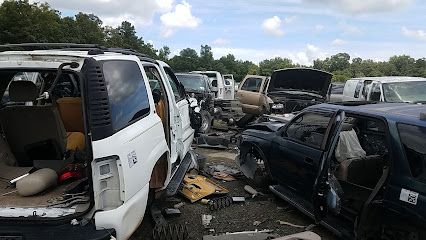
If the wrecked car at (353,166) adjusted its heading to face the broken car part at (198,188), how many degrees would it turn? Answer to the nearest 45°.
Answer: approximately 45° to its left

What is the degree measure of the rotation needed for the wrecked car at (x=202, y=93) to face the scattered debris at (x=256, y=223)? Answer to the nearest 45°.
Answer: approximately 45° to its left

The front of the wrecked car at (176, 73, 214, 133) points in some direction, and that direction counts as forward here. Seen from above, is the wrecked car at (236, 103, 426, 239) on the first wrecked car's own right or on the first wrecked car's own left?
on the first wrecked car's own left

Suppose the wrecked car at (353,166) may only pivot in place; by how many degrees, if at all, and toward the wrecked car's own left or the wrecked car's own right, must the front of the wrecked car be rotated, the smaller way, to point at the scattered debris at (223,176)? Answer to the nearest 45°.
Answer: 0° — it already faces it

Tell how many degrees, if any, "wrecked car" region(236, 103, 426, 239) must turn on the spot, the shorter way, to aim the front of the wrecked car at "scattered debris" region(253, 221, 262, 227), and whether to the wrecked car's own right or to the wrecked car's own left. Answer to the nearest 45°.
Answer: approximately 45° to the wrecked car's own left

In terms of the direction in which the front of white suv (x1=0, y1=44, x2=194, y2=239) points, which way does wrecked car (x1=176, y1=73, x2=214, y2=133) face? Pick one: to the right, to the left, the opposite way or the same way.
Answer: the opposite way

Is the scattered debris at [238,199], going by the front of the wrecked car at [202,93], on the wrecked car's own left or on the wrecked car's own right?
on the wrecked car's own left

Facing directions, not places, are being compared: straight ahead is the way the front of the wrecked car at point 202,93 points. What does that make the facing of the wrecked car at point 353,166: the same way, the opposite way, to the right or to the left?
to the right

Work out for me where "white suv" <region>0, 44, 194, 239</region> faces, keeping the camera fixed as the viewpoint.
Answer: facing away from the viewer and to the right of the viewer

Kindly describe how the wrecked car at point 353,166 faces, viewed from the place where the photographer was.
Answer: facing away from the viewer and to the left of the viewer
